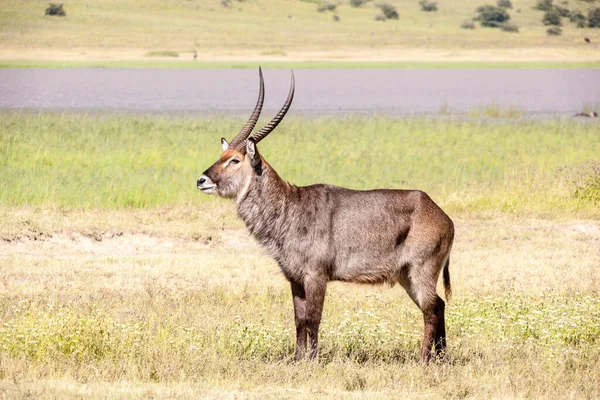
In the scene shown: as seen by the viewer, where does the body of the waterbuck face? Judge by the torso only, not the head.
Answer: to the viewer's left
